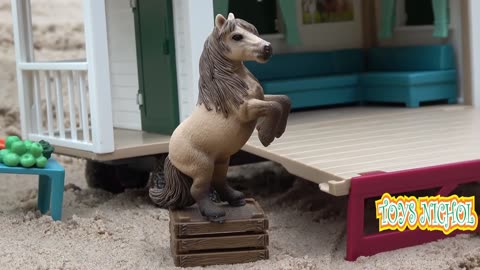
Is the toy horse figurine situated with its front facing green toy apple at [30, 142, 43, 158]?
no

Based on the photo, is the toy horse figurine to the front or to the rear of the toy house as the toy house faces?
to the front

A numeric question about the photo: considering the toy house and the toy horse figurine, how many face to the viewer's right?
1

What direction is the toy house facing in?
toward the camera

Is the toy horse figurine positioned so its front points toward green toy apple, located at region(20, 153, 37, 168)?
no

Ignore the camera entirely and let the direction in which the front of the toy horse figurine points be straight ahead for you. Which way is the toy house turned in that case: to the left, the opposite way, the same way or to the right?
to the right

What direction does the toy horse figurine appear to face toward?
to the viewer's right

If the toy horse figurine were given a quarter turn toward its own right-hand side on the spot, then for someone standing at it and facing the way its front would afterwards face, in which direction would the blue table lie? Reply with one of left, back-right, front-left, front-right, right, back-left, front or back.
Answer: back-right

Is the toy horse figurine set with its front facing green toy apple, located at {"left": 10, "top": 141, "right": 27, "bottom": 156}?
no

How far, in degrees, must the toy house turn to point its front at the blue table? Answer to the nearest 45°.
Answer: approximately 45° to its right
